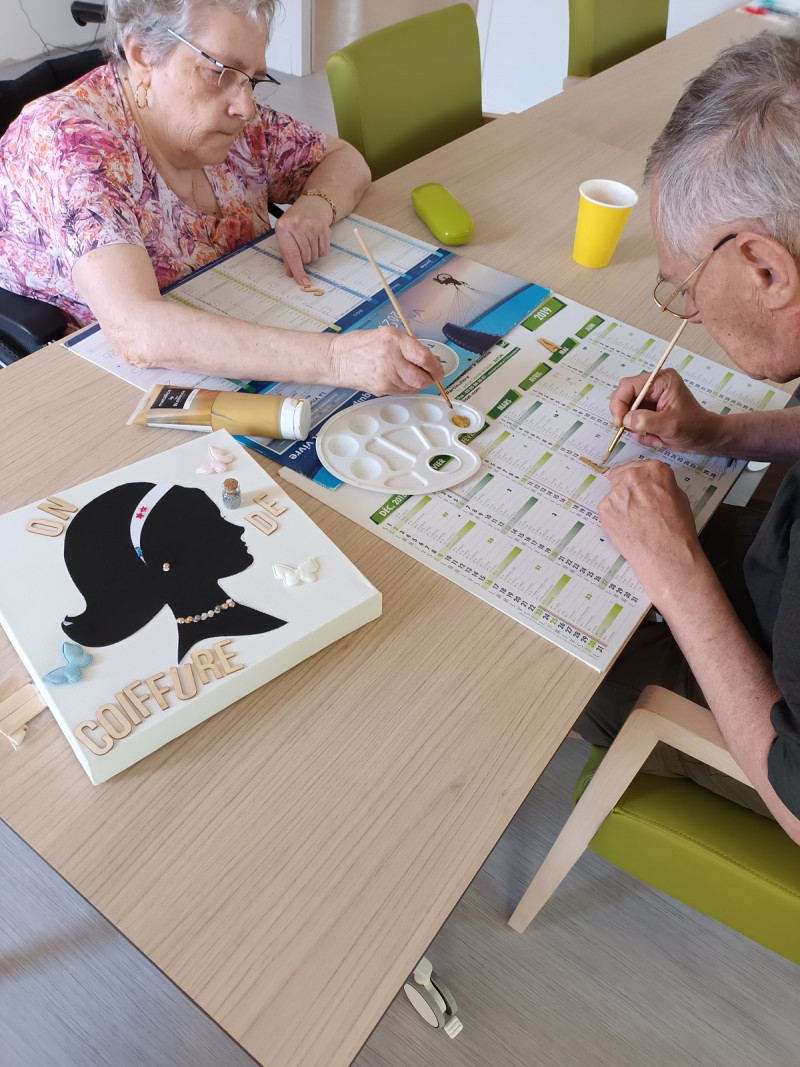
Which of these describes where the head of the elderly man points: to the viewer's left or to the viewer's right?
to the viewer's left

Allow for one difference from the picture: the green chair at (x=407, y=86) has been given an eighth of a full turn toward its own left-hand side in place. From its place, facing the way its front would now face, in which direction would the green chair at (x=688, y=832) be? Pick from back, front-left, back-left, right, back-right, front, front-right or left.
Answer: right

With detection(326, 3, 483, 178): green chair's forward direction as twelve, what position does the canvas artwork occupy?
The canvas artwork is roughly at 2 o'clock from the green chair.

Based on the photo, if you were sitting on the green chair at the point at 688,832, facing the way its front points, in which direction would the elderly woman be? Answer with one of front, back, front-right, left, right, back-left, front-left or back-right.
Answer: front

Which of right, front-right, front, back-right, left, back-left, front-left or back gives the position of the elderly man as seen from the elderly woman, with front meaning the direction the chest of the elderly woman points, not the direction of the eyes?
front

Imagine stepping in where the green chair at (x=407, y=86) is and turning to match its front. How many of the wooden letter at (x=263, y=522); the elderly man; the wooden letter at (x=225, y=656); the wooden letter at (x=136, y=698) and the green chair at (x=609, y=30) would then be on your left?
1

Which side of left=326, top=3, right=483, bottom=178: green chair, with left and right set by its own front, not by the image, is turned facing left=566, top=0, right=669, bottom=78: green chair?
left

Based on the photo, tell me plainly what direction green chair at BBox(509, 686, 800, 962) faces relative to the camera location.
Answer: facing away from the viewer and to the left of the viewer

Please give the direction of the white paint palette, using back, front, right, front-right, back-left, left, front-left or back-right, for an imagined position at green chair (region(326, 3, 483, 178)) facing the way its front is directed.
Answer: front-right

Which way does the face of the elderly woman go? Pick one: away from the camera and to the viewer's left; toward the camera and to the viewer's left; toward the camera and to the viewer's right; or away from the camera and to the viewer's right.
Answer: toward the camera and to the viewer's right

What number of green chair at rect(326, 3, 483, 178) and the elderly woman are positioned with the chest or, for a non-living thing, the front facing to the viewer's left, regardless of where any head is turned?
0

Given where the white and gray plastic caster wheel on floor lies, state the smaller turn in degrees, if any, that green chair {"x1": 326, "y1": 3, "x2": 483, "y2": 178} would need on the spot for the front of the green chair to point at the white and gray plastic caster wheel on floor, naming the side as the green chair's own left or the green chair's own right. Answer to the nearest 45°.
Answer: approximately 45° to the green chair's own right

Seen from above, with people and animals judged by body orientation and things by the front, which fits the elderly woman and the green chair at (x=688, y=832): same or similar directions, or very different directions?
very different directions

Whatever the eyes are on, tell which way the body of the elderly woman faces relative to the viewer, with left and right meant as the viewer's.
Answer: facing the viewer and to the right of the viewer
